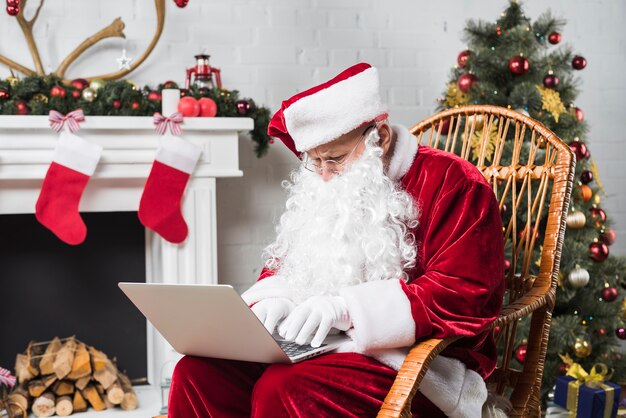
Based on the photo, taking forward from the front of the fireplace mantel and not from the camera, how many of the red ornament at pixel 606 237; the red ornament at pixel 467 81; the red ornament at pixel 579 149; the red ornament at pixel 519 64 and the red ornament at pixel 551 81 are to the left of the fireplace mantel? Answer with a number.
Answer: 5

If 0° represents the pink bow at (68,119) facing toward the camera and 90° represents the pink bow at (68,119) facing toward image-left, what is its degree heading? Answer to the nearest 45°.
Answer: approximately 0°

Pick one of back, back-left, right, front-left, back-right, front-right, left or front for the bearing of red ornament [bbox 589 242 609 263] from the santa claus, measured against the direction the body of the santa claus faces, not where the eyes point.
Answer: back

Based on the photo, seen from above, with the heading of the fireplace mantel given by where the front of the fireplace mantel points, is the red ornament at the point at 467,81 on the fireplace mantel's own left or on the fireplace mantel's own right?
on the fireplace mantel's own left

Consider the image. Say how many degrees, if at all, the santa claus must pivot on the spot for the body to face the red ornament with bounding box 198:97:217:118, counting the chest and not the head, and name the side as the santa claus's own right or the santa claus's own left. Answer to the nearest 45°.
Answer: approximately 90° to the santa claus's own right

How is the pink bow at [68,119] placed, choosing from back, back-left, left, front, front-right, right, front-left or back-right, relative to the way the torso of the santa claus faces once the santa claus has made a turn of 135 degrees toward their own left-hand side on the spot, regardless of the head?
back-left

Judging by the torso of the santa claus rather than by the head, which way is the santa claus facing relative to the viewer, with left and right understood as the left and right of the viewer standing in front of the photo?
facing the viewer and to the left of the viewer

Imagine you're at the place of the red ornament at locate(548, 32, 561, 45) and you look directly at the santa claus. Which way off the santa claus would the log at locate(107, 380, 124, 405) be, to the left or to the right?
right

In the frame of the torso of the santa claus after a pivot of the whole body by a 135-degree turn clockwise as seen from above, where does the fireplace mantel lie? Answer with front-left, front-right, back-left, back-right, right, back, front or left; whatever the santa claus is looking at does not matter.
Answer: front-left

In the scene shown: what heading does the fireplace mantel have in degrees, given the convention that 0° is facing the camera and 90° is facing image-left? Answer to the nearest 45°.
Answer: approximately 0°

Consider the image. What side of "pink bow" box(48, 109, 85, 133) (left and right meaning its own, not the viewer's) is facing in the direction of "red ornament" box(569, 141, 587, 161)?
left
